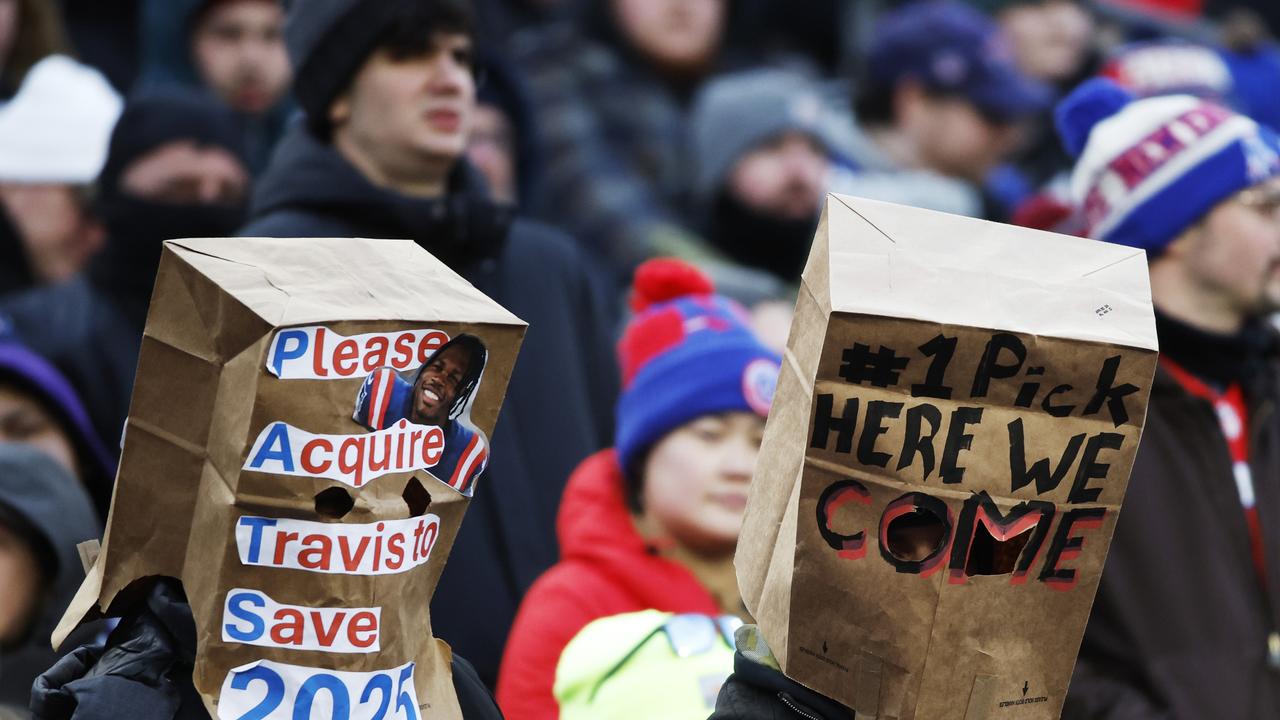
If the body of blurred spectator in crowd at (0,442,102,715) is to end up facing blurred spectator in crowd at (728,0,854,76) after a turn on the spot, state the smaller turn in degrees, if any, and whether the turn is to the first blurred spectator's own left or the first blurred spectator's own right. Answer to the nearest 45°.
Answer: approximately 180°

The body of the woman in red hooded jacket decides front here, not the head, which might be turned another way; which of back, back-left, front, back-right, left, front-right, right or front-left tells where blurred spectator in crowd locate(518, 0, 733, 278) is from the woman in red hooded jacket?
back-left

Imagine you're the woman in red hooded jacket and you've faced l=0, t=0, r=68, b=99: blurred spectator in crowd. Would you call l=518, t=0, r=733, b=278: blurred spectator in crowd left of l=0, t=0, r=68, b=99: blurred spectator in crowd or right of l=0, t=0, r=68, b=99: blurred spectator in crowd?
right

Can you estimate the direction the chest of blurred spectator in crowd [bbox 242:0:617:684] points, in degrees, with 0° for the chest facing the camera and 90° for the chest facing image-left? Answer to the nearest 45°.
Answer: approximately 315°

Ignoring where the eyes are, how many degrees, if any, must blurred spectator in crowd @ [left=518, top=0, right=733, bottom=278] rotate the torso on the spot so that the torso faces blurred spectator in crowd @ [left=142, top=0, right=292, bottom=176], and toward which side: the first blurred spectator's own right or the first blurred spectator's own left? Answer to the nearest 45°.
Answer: approximately 90° to the first blurred spectator's own right

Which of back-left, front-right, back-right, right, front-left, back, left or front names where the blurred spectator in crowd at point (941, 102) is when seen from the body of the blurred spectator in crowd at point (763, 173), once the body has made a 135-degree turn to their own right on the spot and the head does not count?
back-right

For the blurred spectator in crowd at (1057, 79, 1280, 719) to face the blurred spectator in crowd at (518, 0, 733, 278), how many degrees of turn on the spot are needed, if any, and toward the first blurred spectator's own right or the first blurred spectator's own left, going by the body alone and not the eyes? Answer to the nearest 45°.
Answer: approximately 180°

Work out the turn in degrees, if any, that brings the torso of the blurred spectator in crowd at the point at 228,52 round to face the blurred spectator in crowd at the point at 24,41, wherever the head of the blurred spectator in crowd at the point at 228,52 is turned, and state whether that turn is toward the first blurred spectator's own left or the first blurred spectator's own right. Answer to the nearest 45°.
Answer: approximately 135° to the first blurred spectator's own right

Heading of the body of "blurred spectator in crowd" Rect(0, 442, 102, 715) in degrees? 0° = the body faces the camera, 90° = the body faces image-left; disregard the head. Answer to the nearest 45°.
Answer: approximately 45°
